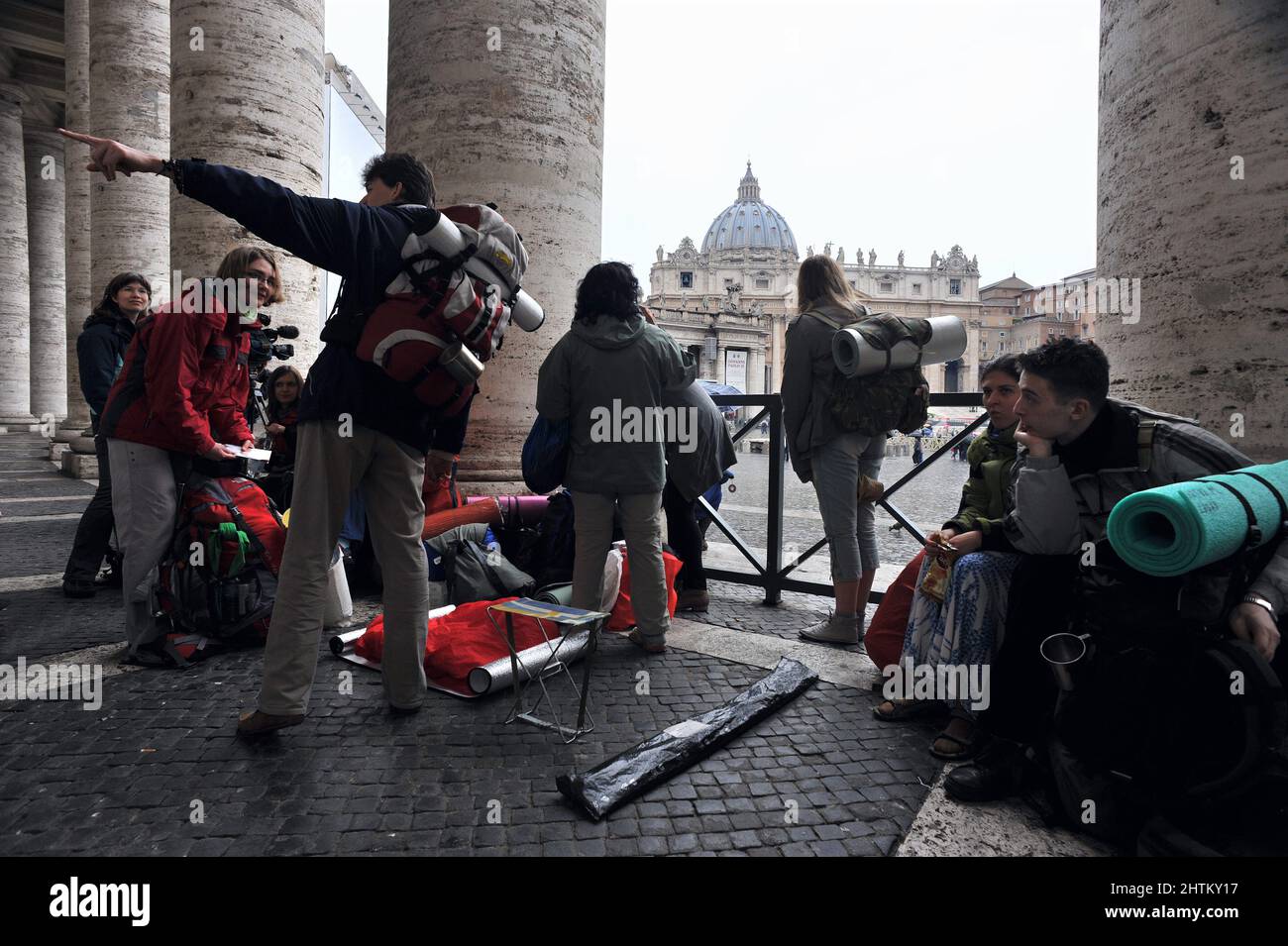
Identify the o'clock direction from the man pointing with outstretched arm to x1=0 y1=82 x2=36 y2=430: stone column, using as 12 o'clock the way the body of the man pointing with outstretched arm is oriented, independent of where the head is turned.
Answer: The stone column is roughly at 1 o'clock from the man pointing with outstretched arm.

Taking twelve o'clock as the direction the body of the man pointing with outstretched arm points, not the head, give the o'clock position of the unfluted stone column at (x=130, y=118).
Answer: The unfluted stone column is roughly at 1 o'clock from the man pointing with outstretched arm.

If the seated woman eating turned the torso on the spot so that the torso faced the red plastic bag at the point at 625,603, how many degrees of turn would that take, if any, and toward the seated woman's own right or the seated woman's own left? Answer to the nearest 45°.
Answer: approximately 90° to the seated woman's own right

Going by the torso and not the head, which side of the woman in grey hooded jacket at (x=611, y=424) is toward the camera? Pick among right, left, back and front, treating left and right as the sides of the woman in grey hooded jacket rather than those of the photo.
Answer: back

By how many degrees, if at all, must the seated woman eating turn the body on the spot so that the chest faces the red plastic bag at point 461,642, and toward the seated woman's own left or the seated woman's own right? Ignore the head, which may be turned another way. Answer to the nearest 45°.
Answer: approximately 45° to the seated woman's own right

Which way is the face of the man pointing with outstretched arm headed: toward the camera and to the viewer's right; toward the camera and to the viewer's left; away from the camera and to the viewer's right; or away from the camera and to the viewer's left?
away from the camera and to the viewer's left

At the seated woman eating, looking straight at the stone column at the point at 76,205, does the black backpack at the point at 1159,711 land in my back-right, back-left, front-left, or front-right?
back-left

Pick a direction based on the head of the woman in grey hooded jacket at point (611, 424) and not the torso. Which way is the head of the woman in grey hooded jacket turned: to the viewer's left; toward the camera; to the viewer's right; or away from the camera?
away from the camera
